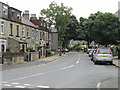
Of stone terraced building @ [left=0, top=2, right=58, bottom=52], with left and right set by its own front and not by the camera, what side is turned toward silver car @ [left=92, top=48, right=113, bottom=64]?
front

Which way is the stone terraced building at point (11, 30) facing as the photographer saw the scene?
facing the viewer and to the right of the viewer

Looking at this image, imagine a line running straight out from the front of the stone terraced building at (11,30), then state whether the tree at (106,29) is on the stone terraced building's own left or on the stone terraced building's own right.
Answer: on the stone terraced building's own left
